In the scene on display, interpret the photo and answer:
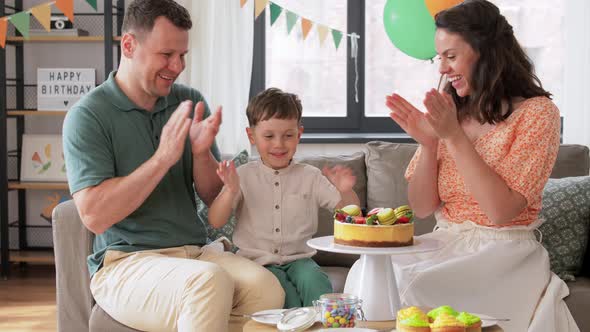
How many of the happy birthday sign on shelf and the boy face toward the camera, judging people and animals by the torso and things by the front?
2

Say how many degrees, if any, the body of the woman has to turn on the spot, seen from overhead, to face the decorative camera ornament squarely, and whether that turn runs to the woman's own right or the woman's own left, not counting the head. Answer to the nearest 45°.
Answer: approximately 90° to the woman's own right

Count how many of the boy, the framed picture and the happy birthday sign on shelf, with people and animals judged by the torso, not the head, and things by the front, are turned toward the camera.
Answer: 3

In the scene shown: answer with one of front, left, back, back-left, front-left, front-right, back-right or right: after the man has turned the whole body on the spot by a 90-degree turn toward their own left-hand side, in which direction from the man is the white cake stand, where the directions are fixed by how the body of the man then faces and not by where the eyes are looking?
right

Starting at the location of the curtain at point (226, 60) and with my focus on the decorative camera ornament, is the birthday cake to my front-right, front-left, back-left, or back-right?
back-left

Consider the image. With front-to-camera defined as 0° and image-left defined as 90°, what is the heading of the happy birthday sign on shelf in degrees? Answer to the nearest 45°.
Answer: approximately 0°

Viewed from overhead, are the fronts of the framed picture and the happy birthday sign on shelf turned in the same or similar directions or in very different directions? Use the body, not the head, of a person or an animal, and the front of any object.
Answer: same or similar directions

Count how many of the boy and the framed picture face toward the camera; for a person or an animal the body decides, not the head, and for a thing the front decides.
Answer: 2

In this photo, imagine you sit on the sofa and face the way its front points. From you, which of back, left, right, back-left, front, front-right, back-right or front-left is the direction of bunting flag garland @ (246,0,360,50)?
back

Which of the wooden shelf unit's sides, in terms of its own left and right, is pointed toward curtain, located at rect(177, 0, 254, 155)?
left

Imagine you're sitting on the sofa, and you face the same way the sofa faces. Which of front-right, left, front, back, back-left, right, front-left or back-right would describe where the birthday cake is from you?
front

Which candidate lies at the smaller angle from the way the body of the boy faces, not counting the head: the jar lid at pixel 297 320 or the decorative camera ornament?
the jar lid

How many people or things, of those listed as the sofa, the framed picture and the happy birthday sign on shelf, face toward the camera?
3

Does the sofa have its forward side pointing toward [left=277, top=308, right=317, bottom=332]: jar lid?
yes

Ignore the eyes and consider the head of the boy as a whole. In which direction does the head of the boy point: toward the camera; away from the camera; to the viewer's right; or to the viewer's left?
toward the camera

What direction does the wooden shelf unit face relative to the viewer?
toward the camera
